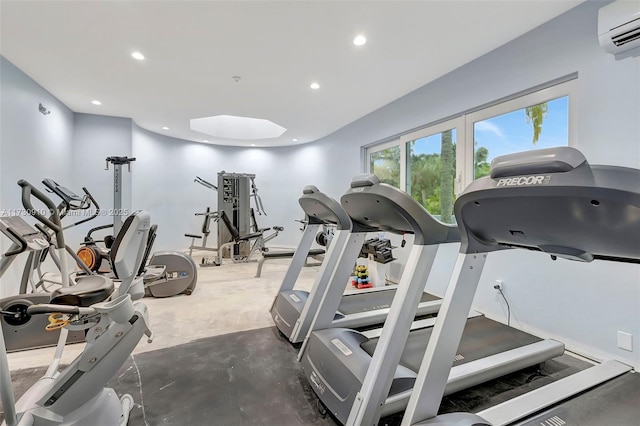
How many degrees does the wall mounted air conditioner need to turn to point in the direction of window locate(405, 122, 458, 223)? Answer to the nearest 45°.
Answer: approximately 90° to its right

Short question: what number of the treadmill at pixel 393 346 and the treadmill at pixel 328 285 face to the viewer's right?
0

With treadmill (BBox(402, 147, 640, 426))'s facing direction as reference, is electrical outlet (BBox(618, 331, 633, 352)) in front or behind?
behind

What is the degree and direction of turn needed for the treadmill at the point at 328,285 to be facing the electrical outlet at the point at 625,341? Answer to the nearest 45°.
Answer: approximately 135° to its left

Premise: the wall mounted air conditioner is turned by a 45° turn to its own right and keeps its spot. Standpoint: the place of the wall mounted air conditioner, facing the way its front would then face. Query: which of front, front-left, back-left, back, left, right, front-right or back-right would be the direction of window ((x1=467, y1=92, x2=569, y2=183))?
front-right

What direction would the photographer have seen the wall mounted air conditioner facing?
facing the viewer and to the left of the viewer
